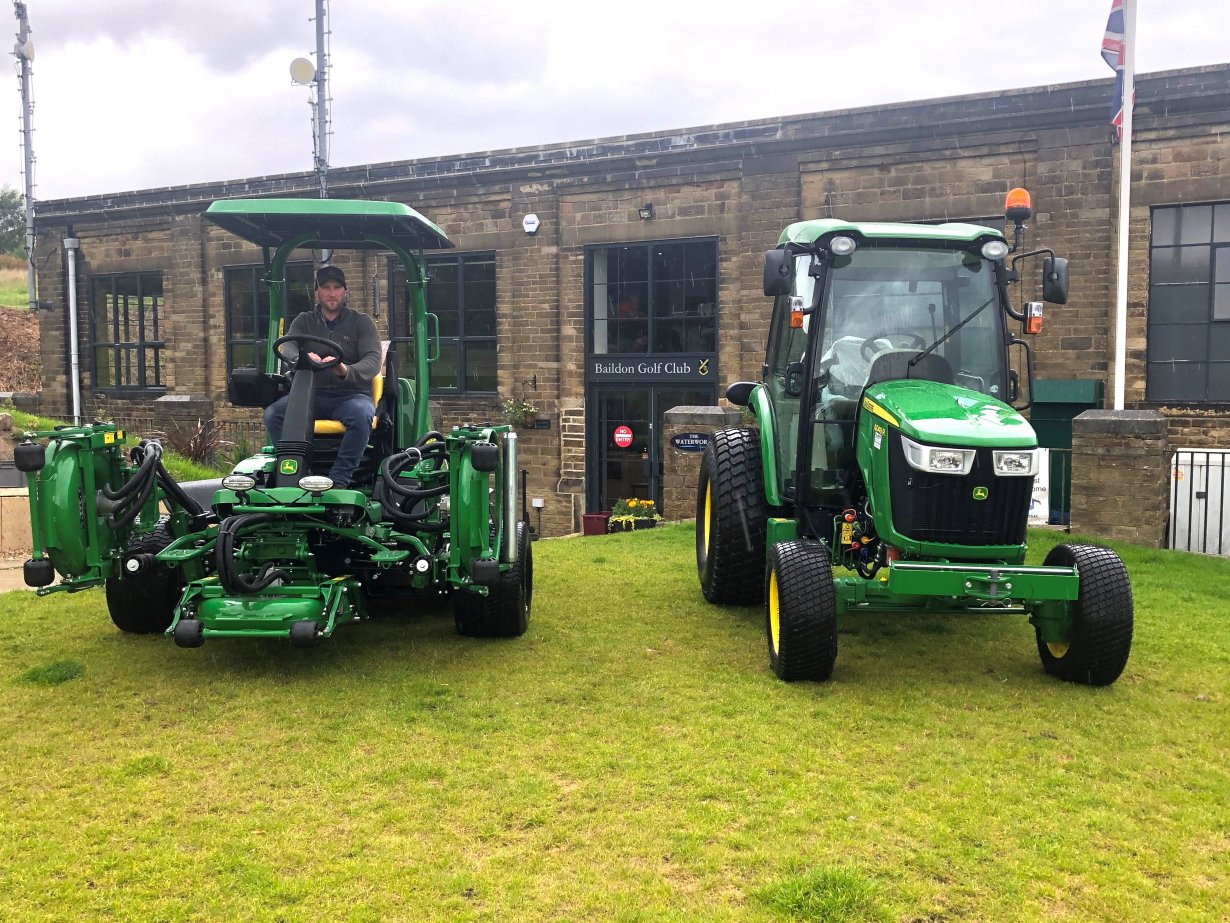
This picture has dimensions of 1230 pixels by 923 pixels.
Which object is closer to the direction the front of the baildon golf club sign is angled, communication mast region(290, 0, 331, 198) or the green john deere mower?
the green john deere mower

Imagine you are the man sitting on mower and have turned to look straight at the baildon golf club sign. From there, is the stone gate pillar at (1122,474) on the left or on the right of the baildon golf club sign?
right

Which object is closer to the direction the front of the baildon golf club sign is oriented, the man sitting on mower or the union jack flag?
the man sitting on mower

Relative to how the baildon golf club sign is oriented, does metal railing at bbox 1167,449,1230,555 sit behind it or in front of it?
in front

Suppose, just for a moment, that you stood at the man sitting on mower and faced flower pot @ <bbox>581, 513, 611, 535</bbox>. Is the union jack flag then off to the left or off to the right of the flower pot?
right

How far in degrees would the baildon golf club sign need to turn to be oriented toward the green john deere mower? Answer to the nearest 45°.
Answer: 0° — it already faces it

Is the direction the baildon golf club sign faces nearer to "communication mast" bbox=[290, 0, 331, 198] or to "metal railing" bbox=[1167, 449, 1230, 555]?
the metal railing

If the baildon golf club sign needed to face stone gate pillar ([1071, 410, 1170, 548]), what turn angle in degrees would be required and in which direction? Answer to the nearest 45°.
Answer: approximately 45° to its left

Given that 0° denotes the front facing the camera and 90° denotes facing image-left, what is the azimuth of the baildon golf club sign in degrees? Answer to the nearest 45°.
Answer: approximately 0°

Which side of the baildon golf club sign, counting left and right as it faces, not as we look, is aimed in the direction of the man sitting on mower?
front

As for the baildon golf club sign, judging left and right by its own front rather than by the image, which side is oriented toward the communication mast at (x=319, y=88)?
right
